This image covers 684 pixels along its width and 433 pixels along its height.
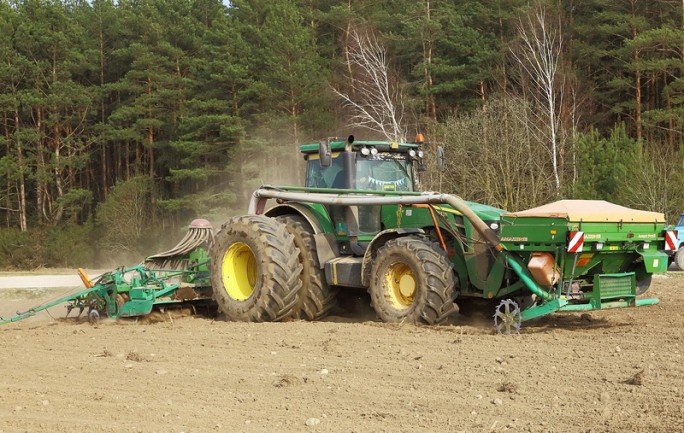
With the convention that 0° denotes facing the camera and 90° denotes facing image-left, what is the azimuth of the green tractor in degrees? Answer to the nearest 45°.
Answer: approximately 315°
